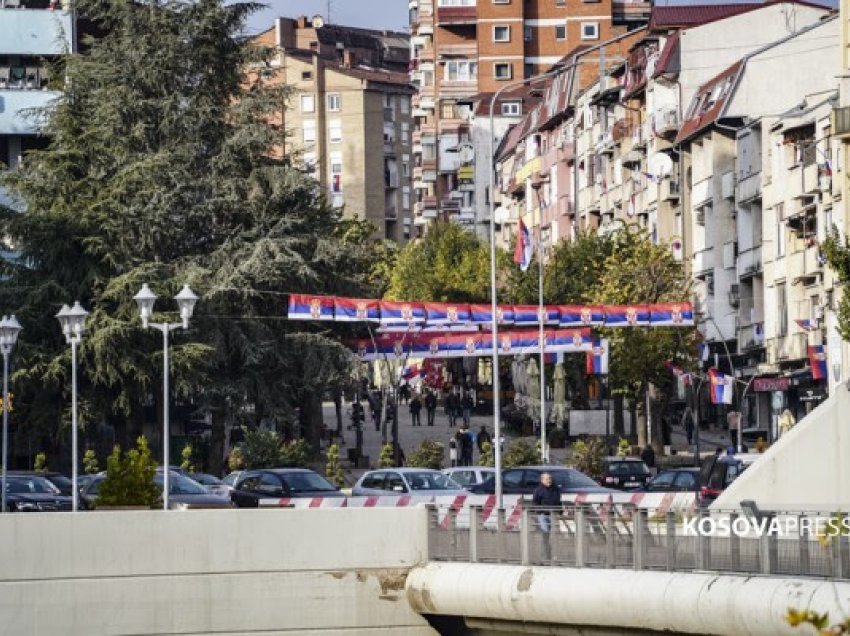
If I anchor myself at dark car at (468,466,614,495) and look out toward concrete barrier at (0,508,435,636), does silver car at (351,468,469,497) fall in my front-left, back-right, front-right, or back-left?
front-right

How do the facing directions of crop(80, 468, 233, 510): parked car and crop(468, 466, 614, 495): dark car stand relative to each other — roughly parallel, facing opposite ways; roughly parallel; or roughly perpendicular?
roughly parallel

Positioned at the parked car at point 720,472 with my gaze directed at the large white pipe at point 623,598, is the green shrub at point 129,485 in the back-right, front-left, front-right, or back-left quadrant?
front-right
